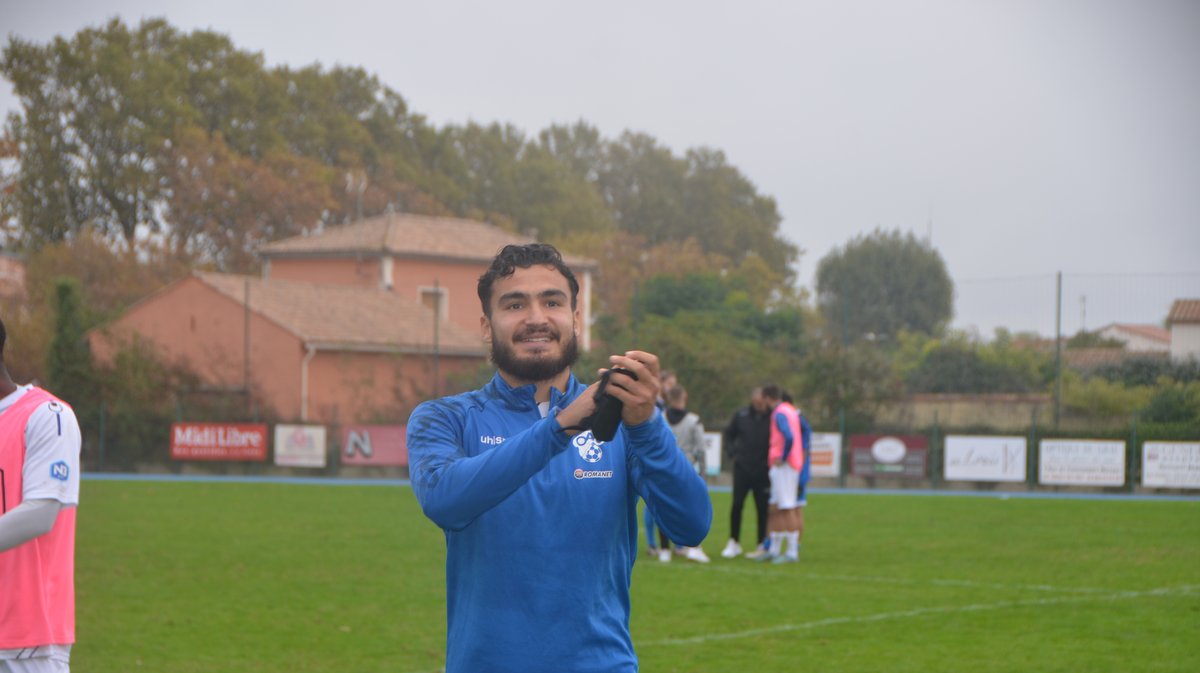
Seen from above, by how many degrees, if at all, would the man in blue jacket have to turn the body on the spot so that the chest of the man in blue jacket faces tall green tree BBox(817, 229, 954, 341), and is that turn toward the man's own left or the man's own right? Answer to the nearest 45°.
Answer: approximately 180°

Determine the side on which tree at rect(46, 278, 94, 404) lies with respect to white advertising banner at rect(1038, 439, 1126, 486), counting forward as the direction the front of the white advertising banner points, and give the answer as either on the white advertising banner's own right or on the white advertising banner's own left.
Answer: on the white advertising banner's own right

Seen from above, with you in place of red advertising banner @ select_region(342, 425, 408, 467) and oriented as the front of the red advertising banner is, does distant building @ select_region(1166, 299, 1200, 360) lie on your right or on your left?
on your left

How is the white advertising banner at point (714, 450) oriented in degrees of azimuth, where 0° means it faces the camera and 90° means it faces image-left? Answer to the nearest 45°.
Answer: approximately 0°

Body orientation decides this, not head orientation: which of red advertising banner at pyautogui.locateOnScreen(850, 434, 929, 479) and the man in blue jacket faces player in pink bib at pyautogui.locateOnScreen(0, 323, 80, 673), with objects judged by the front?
the red advertising banner

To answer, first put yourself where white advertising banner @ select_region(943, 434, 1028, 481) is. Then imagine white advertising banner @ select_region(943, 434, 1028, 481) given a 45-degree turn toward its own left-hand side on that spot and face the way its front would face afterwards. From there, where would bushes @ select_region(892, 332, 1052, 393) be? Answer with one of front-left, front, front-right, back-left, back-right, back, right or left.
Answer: back-left

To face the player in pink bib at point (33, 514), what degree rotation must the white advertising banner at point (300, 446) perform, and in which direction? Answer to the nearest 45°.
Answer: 0° — it already faces them

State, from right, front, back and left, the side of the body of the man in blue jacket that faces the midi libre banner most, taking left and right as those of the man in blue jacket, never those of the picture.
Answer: back

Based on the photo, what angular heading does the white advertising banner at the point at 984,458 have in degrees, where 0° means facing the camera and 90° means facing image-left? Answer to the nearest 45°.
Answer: approximately 0°

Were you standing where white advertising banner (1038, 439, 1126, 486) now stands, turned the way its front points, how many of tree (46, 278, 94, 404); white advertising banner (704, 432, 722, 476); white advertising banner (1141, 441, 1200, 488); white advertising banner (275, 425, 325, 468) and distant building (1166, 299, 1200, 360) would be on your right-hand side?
3

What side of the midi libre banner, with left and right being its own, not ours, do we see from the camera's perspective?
front

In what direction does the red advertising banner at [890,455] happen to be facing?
toward the camera

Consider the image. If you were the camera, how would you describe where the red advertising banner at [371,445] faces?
facing the viewer

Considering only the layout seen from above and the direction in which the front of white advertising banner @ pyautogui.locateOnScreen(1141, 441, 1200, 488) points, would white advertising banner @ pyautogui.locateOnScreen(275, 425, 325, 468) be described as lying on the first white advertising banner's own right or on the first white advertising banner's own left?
on the first white advertising banner's own right
